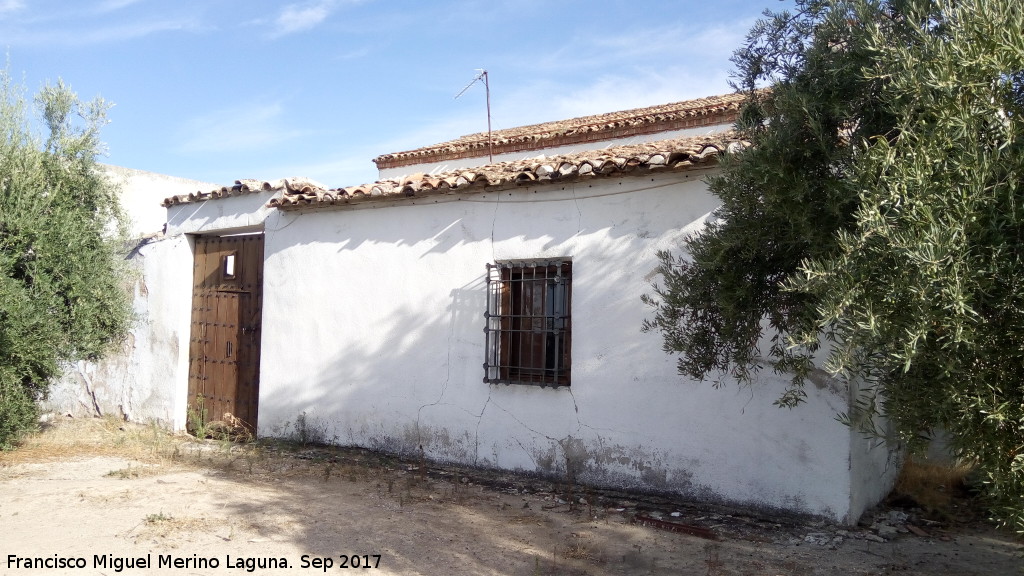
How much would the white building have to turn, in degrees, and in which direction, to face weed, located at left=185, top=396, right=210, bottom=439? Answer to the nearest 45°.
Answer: approximately 90° to its right

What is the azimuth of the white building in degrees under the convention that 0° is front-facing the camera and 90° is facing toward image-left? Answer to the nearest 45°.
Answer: approximately 45°

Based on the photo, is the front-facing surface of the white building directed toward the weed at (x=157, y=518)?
yes

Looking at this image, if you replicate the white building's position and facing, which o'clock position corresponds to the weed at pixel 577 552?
The weed is roughly at 10 o'clock from the white building.
